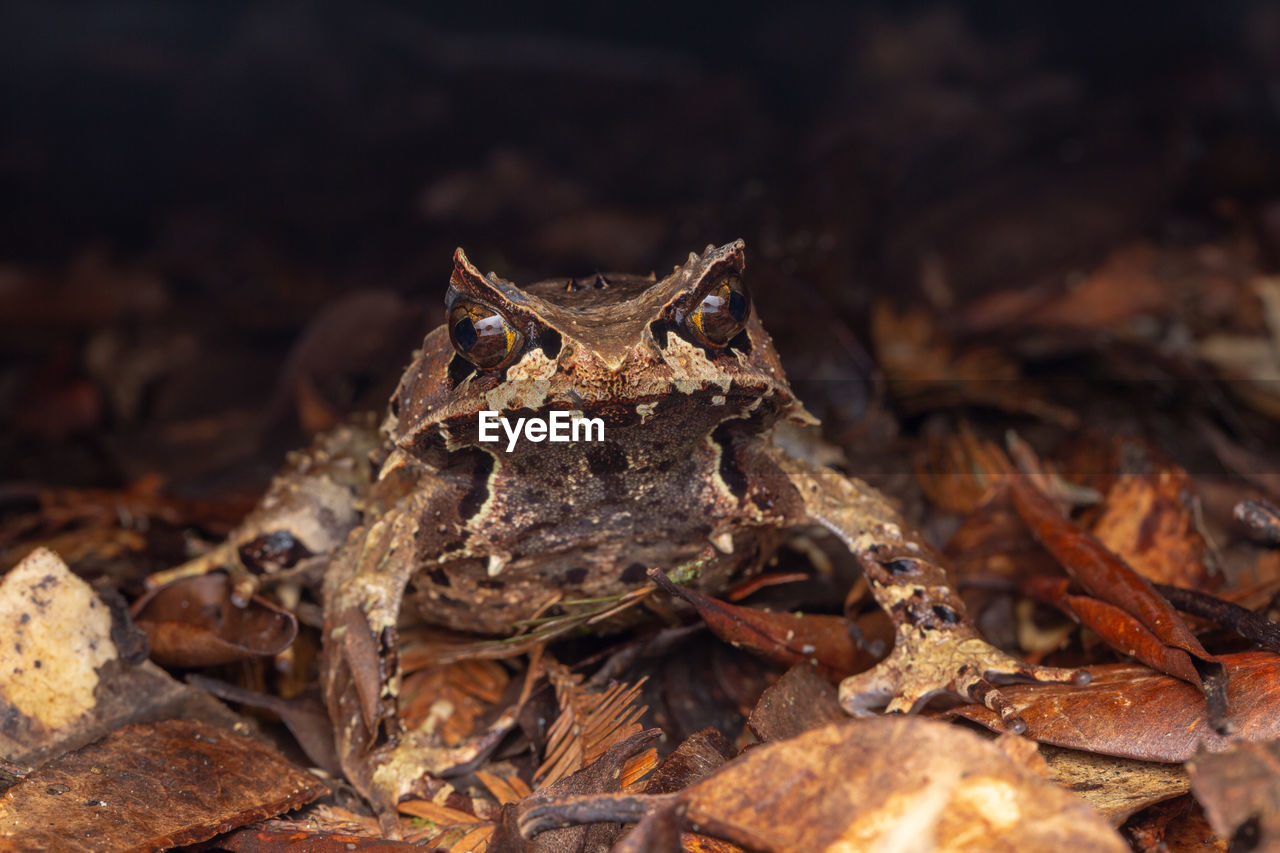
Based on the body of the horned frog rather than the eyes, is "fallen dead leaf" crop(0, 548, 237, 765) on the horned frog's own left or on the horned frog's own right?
on the horned frog's own right

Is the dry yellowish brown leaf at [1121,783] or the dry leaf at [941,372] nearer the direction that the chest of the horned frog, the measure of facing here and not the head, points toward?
the dry yellowish brown leaf

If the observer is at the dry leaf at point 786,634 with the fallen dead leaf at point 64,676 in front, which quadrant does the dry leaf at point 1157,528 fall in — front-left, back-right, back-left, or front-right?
back-right

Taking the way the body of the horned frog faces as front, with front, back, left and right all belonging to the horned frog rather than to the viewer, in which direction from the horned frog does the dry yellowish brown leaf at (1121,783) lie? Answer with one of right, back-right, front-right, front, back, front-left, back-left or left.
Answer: front-left

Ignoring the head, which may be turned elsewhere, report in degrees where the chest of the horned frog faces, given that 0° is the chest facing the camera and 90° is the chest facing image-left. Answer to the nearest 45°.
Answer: approximately 0°

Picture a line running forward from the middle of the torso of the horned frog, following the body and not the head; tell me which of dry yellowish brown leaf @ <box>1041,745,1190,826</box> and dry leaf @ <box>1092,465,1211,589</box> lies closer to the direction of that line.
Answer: the dry yellowish brown leaf
